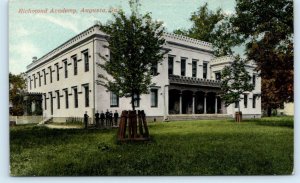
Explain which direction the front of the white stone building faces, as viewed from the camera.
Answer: facing the viewer and to the right of the viewer

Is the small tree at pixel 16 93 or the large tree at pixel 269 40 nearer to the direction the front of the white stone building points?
the large tree

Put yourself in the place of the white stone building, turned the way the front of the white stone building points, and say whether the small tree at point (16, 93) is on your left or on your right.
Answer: on your right

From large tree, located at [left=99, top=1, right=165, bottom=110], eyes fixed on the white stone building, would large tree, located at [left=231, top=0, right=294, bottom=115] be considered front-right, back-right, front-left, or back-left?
front-right

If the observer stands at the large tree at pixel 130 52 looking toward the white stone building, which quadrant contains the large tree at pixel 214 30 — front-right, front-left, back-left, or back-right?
front-right
